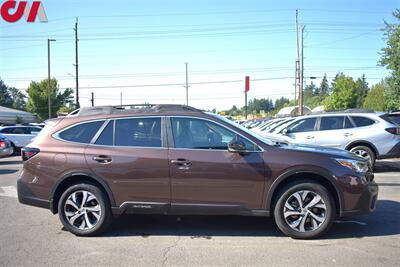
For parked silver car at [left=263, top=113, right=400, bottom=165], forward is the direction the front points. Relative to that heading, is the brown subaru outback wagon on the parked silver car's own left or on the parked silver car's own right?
on the parked silver car's own left

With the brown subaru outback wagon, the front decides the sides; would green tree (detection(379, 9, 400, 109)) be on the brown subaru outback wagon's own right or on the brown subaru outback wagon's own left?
on the brown subaru outback wagon's own left

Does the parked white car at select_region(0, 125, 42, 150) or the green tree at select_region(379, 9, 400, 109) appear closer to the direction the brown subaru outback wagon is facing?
the green tree

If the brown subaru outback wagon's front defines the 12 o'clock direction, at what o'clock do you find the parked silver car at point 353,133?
The parked silver car is roughly at 10 o'clock from the brown subaru outback wagon.

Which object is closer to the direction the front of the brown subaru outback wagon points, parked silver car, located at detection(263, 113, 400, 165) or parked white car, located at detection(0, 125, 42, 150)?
the parked silver car

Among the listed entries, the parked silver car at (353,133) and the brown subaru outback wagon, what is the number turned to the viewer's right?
1

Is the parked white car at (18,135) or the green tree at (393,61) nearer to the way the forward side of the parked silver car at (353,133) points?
the parked white car

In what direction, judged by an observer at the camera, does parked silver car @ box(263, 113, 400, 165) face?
facing away from the viewer and to the left of the viewer

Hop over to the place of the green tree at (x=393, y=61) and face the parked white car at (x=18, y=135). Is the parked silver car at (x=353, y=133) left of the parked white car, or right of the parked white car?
left

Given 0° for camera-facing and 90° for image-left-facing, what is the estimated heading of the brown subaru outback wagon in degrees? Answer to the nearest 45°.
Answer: approximately 270°
